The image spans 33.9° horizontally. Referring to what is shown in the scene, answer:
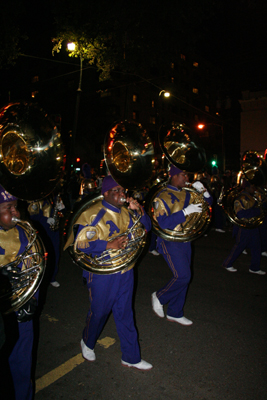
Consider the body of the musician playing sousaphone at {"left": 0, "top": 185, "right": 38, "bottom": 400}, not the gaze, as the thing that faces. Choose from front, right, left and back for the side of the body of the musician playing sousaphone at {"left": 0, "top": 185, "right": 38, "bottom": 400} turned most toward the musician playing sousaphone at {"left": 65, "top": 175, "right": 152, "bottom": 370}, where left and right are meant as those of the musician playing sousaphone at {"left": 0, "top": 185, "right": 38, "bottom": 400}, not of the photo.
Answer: left

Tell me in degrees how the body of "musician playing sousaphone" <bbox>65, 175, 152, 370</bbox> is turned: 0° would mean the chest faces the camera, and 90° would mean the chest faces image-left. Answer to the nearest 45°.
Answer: approximately 315°

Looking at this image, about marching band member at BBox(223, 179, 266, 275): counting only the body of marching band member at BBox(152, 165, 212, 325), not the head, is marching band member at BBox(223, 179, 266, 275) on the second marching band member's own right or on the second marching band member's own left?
on the second marching band member's own left

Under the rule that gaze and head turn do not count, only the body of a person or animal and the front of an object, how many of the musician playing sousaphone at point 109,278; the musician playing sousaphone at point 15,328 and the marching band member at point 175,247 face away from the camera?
0

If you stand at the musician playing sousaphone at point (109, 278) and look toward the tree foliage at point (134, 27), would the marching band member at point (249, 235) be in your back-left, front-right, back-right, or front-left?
front-right

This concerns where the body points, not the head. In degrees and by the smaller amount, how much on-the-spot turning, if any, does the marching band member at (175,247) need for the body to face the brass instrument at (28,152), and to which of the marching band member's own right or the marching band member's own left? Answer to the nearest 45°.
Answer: approximately 90° to the marching band member's own right

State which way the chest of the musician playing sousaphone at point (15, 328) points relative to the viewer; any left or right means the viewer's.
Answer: facing the viewer and to the right of the viewer

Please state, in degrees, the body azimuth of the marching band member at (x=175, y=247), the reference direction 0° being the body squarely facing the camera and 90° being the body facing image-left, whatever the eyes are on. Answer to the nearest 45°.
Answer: approximately 315°

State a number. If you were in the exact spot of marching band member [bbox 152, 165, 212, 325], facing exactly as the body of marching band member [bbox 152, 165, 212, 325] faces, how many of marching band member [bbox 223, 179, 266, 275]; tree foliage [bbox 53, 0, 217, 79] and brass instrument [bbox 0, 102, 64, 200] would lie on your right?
1

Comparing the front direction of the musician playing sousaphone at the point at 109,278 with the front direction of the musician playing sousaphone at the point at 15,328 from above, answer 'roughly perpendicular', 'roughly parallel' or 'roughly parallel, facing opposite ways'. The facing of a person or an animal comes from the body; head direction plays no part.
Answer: roughly parallel

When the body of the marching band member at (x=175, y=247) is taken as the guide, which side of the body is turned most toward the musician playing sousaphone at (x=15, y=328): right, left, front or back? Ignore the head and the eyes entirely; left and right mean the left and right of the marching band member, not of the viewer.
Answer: right

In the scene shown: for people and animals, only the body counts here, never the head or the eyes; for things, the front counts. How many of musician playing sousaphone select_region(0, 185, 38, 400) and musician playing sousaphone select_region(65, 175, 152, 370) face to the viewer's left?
0
